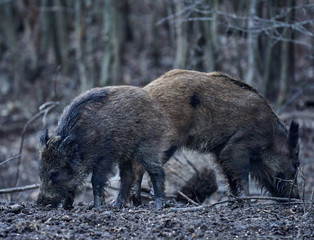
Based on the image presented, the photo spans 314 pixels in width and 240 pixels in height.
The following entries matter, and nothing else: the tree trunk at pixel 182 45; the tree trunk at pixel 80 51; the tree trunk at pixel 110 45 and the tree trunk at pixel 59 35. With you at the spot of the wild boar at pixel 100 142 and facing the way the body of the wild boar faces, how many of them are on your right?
4

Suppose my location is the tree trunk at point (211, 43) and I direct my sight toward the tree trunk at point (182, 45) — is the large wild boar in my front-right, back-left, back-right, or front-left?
back-left

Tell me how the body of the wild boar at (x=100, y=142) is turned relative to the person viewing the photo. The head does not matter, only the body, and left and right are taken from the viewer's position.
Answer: facing to the left of the viewer

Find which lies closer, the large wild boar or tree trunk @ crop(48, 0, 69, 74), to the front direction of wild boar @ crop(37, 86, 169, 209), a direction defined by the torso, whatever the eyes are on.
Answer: the tree trunk

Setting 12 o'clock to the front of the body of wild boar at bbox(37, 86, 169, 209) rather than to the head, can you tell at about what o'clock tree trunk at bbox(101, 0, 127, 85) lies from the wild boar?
The tree trunk is roughly at 3 o'clock from the wild boar.

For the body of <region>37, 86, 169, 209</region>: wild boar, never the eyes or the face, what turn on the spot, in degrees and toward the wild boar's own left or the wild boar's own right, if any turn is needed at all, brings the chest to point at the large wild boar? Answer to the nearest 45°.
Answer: approximately 135° to the wild boar's own right
